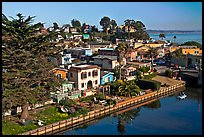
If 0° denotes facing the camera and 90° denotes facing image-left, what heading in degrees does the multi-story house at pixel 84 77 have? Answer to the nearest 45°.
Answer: approximately 315°

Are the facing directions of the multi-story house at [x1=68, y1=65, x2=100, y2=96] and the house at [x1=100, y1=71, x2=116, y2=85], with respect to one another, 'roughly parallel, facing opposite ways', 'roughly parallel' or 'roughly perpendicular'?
roughly parallel

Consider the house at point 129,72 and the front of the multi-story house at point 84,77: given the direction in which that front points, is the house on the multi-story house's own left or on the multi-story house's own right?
on the multi-story house's own left

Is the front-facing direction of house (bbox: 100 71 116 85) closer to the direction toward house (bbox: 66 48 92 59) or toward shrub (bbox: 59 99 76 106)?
the shrub

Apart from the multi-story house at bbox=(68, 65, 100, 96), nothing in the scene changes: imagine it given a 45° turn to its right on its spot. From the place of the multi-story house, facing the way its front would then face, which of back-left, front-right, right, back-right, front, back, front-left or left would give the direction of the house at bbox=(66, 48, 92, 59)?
back

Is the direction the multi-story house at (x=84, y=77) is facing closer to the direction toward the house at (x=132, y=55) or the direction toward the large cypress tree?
the large cypress tree

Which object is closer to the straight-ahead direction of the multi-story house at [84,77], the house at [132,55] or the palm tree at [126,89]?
the palm tree

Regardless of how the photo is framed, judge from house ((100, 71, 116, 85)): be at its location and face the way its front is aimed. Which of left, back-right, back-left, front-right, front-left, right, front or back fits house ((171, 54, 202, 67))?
left

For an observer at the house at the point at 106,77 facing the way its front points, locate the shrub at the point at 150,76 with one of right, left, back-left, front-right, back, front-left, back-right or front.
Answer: left

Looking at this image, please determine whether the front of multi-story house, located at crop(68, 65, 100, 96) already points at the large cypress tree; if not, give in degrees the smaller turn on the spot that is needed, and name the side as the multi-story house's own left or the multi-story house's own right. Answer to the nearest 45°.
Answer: approximately 90° to the multi-story house's own right

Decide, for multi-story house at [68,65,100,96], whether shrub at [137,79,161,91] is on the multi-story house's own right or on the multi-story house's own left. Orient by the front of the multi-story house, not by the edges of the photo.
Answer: on the multi-story house's own left

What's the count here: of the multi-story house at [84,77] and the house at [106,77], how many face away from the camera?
0

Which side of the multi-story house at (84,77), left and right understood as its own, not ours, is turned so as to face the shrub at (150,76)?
left

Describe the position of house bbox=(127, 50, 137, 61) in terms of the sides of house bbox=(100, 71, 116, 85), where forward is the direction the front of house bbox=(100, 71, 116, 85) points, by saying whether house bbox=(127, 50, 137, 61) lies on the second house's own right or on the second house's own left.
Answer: on the second house's own left

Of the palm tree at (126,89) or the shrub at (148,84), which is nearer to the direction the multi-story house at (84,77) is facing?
the palm tree

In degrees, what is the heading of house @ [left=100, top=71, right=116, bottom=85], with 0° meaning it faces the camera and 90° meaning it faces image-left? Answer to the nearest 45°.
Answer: approximately 315°
